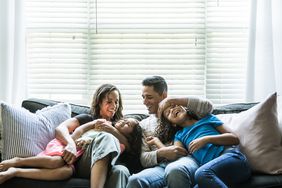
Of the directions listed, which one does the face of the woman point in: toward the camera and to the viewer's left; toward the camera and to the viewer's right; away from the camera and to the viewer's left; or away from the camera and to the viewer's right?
toward the camera and to the viewer's right

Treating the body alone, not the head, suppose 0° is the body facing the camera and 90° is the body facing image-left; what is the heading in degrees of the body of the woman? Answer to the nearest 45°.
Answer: approximately 315°

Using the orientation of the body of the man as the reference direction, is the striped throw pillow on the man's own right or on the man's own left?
on the man's own right

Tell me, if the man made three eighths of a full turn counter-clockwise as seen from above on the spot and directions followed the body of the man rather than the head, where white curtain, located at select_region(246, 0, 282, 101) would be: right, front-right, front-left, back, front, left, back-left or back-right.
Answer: front
